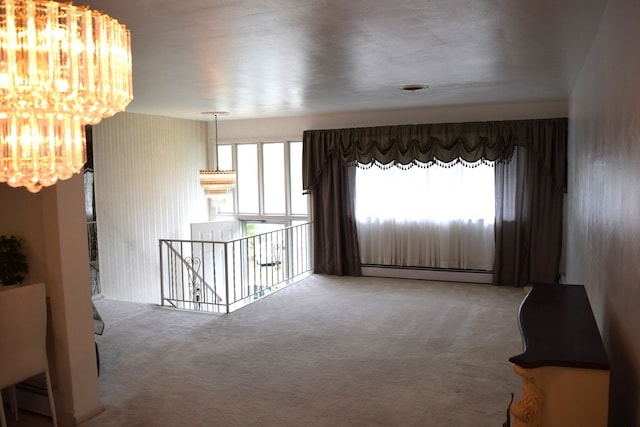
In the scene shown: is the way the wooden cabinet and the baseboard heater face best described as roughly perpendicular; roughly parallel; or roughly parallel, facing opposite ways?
roughly perpendicular

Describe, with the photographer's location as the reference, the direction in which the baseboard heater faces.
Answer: facing the viewer

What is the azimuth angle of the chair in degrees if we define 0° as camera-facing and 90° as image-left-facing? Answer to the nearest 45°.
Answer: approximately 135°

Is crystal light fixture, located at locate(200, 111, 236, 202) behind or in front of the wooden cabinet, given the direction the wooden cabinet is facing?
in front

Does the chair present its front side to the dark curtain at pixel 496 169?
no

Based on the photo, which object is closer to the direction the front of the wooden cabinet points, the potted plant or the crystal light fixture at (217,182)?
the potted plant

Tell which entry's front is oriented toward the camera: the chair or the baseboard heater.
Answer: the baseboard heater

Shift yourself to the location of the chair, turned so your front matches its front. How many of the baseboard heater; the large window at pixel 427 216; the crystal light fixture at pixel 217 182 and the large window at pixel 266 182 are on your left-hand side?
0

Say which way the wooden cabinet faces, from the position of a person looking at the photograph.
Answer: facing to the left of the viewer

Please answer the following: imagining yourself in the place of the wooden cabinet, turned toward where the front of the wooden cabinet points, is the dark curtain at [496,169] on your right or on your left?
on your right

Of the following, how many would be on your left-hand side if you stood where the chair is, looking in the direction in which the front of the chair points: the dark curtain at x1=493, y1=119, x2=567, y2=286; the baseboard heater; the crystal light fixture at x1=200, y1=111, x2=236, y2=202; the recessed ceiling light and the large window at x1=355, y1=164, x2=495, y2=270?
0

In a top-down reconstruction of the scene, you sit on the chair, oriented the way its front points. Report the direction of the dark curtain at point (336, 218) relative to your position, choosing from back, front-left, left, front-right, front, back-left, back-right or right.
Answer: right

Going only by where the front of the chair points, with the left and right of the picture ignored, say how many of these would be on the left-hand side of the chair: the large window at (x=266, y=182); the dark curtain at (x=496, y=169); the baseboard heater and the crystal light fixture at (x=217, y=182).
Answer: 0

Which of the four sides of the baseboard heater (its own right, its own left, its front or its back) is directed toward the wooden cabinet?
front

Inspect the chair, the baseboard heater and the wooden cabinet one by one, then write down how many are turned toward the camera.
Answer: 1

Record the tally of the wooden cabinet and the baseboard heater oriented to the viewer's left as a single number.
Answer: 1

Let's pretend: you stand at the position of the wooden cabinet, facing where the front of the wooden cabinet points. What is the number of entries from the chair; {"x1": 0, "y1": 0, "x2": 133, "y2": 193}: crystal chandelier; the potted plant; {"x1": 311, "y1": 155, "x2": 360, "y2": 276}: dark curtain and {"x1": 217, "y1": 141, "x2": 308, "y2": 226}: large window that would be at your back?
0
